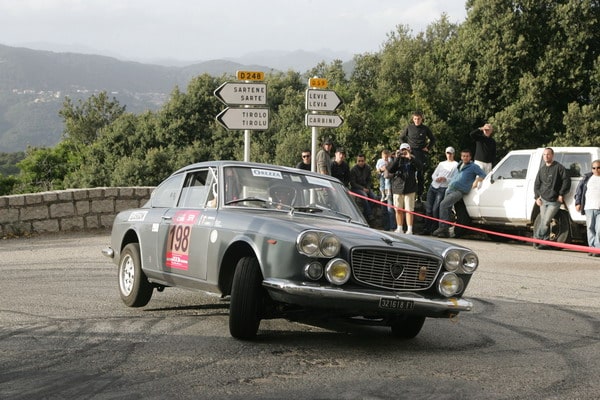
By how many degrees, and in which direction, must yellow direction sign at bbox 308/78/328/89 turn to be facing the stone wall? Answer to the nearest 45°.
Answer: approximately 90° to its right

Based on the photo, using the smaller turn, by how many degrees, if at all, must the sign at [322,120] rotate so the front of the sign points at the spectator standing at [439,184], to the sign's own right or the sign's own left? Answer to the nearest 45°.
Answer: approximately 90° to the sign's own left

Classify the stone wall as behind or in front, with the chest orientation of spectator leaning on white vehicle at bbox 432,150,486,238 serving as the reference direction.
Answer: in front

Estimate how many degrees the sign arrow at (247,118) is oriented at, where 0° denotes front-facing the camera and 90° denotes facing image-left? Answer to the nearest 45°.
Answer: approximately 0°

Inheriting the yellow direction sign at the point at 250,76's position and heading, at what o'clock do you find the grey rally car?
The grey rally car is roughly at 12 o'clock from the yellow direction sign.

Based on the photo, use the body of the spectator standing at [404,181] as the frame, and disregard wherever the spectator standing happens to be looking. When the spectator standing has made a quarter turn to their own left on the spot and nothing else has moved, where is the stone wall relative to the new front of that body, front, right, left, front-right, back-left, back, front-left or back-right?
back
